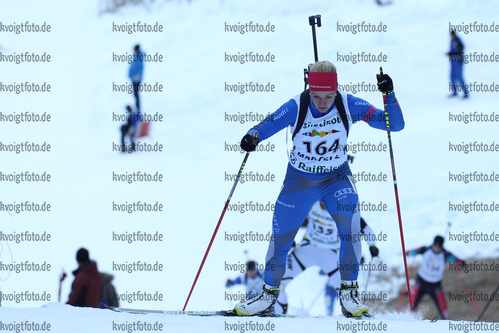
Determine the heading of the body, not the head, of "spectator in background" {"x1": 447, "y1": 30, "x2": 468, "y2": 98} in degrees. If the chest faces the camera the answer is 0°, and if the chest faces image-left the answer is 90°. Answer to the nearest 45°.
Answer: approximately 90°

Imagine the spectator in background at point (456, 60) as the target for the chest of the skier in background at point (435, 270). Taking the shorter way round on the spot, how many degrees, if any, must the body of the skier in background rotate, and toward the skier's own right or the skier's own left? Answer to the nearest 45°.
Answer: approximately 180°

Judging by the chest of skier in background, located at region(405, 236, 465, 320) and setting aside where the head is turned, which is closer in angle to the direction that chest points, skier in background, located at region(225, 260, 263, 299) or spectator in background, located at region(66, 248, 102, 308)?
the spectator in background

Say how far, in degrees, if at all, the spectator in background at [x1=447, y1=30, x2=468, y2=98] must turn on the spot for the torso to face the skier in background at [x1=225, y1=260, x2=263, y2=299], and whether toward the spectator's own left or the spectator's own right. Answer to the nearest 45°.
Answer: approximately 90° to the spectator's own left
